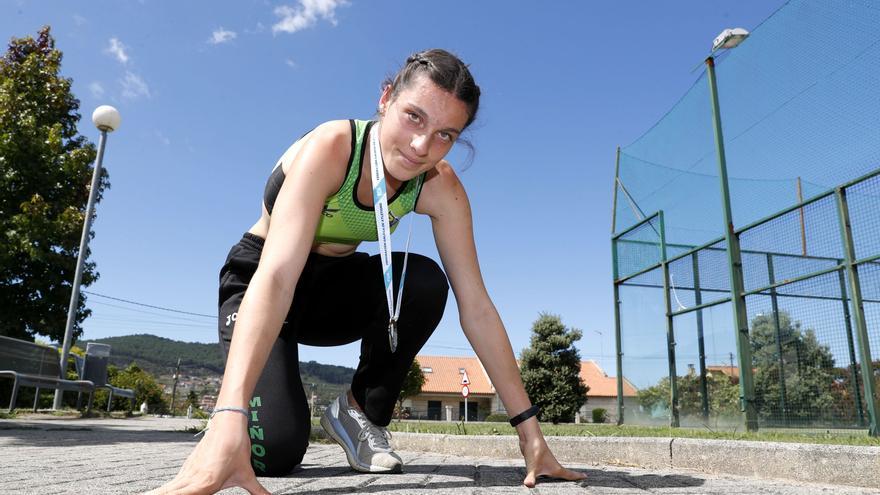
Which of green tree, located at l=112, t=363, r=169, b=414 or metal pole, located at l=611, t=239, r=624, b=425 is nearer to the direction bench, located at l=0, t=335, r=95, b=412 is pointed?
the metal pole

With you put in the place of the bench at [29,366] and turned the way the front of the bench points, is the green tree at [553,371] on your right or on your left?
on your left

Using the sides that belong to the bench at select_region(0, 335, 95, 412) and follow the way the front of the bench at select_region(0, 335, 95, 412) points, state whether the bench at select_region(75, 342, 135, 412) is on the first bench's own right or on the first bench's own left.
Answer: on the first bench's own left

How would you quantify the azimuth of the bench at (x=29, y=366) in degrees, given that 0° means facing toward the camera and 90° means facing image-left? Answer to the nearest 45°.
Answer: approximately 315°

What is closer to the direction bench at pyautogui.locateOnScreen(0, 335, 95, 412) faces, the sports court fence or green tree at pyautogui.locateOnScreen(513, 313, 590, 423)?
the sports court fence

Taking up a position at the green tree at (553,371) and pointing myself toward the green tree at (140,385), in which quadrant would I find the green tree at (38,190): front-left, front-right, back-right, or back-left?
front-left

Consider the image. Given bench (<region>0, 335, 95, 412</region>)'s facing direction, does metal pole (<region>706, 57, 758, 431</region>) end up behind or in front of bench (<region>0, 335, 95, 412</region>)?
in front

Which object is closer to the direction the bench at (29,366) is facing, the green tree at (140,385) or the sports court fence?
the sports court fence

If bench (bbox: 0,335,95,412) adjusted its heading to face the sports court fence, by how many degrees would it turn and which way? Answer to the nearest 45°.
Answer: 0° — it already faces it

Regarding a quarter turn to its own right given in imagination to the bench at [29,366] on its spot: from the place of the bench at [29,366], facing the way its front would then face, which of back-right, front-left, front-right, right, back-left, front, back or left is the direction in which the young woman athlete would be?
front-left

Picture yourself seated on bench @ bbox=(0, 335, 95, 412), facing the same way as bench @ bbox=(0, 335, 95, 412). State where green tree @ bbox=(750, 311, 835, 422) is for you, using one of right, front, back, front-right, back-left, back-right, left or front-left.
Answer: front

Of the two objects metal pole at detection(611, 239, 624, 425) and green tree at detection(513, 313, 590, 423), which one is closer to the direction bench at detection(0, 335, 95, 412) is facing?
the metal pole

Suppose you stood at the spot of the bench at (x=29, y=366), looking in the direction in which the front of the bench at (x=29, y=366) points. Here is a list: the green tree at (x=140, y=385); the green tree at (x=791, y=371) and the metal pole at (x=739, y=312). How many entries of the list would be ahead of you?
2

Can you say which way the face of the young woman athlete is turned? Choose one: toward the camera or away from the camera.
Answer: toward the camera

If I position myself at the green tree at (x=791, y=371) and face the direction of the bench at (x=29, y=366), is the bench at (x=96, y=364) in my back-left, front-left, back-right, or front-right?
front-right
